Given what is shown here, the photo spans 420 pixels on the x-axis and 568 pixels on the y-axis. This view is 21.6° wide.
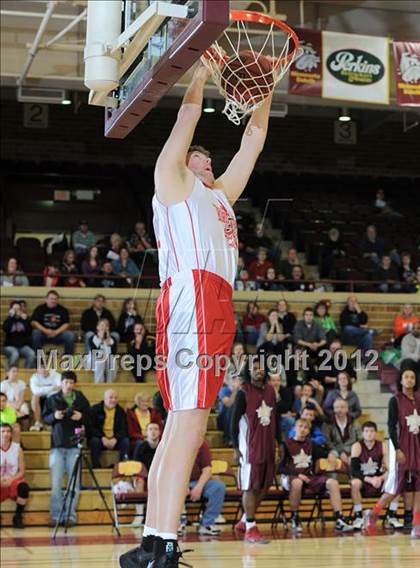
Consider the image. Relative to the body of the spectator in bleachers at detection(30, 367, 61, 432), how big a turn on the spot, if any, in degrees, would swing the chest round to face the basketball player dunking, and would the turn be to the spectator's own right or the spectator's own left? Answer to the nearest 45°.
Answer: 0° — they already face them

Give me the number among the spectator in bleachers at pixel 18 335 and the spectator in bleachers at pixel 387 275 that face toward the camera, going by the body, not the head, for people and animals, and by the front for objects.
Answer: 2

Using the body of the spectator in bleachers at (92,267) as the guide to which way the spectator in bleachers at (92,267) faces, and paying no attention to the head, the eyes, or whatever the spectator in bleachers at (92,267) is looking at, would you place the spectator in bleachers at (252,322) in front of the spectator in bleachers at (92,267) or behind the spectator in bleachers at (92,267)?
in front

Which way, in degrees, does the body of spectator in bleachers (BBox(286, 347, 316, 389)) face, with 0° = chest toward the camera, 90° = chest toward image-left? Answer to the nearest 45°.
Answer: approximately 0°

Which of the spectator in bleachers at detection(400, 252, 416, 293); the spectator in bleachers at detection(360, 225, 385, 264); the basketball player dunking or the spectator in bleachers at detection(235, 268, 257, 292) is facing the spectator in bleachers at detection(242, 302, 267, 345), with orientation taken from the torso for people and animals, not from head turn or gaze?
the spectator in bleachers at detection(235, 268, 257, 292)

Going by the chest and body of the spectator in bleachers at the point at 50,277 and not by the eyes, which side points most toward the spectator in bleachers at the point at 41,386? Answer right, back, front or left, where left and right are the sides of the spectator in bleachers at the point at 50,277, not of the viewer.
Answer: front

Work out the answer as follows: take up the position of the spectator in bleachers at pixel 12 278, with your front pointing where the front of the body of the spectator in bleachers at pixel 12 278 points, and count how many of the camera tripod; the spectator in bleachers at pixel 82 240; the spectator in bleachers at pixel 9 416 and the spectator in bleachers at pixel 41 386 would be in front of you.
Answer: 3

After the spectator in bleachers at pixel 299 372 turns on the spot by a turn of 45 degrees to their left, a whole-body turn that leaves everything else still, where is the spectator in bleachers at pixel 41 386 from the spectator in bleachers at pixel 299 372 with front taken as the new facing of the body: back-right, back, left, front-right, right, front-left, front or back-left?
back-right
